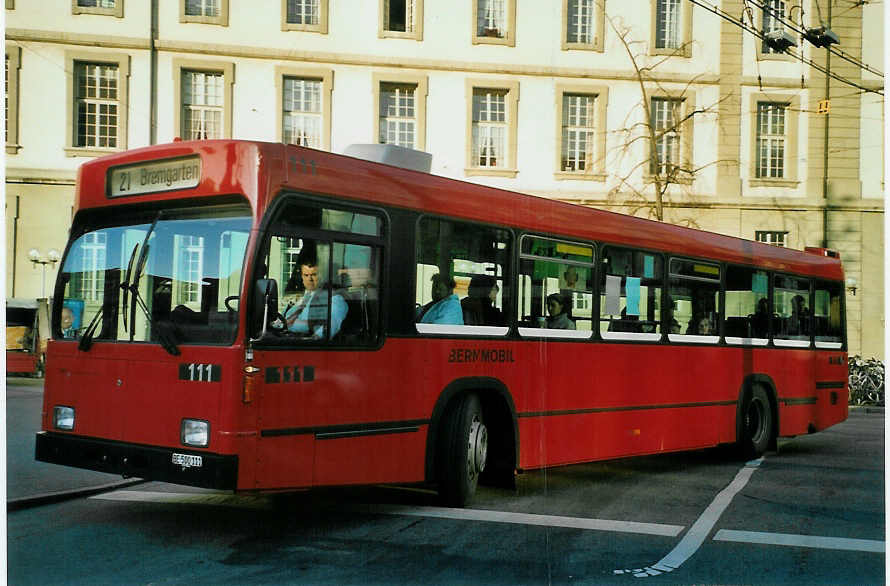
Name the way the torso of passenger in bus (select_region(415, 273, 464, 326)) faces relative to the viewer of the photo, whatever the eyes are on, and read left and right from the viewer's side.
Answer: facing the viewer and to the left of the viewer

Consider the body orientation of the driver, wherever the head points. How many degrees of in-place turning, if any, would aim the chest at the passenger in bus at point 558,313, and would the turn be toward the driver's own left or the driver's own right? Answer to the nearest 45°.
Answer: approximately 180°

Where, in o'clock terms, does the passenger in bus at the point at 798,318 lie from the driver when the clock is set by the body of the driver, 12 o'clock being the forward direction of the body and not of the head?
The passenger in bus is roughly at 6 o'clock from the driver.

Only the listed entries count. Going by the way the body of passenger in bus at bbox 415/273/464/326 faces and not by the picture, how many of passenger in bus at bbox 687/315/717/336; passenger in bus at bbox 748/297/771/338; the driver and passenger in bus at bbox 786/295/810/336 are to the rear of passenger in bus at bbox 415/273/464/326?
3

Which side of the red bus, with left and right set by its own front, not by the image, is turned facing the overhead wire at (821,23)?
back

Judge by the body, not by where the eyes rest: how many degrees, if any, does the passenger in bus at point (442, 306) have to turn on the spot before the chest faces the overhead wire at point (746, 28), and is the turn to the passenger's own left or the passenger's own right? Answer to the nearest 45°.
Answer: approximately 180°

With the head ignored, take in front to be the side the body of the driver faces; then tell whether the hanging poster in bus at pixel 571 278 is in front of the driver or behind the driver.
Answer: behind

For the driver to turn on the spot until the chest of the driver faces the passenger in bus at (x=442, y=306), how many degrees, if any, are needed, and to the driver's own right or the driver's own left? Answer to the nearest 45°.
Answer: approximately 180°

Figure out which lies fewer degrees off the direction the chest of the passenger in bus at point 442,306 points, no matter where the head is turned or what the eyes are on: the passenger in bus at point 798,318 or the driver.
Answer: the driver

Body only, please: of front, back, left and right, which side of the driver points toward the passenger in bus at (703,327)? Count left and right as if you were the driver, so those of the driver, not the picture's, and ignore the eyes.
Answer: back

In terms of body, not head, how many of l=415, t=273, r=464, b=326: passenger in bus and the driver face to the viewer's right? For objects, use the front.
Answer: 0
